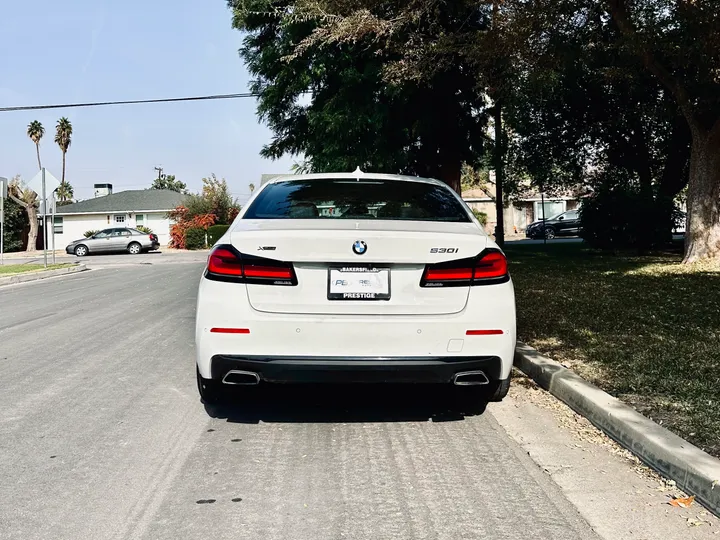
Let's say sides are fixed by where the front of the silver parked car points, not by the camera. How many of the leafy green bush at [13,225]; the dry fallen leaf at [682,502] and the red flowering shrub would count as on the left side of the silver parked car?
1

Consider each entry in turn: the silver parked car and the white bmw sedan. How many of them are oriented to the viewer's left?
1

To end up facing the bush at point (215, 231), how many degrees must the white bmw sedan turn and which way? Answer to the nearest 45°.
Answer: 0° — it already faces it

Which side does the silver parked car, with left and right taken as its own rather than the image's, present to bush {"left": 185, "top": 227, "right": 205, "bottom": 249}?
back

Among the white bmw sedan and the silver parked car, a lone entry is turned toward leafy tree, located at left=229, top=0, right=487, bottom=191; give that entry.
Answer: the white bmw sedan

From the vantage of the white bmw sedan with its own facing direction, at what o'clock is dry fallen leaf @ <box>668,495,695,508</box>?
The dry fallen leaf is roughly at 4 o'clock from the white bmw sedan.

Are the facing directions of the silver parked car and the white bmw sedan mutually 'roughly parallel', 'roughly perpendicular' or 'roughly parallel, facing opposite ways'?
roughly perpendicular

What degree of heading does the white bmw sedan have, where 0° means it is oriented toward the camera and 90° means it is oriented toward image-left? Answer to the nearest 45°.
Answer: approximately 180°

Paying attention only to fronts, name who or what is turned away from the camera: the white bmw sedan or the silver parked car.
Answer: the white bmw sedan

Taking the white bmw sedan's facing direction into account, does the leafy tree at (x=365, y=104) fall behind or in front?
in front

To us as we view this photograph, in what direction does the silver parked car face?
facing to the left of the viewer

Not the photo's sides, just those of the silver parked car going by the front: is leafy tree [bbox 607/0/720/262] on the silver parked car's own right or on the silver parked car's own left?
on the silver parked car's own left

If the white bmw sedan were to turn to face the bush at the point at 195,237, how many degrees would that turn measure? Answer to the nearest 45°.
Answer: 0° — it already faces it

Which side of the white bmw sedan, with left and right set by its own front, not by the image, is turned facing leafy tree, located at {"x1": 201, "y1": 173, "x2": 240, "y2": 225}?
front

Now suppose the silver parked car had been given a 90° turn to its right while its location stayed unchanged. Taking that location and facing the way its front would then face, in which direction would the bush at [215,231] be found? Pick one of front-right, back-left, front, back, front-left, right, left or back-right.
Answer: right

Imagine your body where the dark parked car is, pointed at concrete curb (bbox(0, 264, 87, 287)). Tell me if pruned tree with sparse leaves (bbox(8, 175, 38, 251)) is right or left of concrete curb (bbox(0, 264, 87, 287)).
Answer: right

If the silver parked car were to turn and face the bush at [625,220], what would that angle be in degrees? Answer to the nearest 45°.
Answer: approximately 135° to its left
